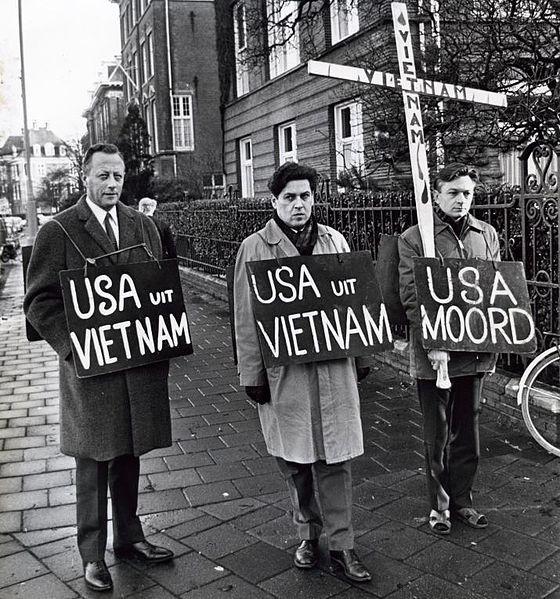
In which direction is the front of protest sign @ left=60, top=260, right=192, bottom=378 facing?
toward the camera

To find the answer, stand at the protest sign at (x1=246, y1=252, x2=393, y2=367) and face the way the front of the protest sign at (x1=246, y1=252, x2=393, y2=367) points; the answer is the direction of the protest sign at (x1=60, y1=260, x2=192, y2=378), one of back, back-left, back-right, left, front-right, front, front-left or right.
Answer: right

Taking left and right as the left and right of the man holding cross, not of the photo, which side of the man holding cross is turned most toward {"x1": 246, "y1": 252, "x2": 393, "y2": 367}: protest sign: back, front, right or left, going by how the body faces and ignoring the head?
right

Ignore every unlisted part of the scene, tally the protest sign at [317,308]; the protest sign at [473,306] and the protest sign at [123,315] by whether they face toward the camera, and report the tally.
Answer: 3

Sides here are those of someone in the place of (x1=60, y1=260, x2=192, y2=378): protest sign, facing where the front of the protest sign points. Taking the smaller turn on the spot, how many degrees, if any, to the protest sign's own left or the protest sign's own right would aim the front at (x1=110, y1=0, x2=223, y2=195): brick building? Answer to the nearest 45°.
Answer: approximately 180°

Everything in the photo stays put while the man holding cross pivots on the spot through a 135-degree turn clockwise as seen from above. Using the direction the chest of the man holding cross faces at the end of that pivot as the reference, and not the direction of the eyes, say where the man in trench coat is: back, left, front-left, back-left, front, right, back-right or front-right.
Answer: front-left

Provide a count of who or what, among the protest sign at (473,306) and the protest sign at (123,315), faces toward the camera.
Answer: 2

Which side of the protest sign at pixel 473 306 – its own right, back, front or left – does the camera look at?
front

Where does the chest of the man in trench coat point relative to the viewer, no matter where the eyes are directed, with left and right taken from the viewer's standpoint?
facing the viewer and to the right of the viewer

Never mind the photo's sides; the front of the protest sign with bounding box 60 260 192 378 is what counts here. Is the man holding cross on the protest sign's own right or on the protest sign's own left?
on the protest sign's own left
